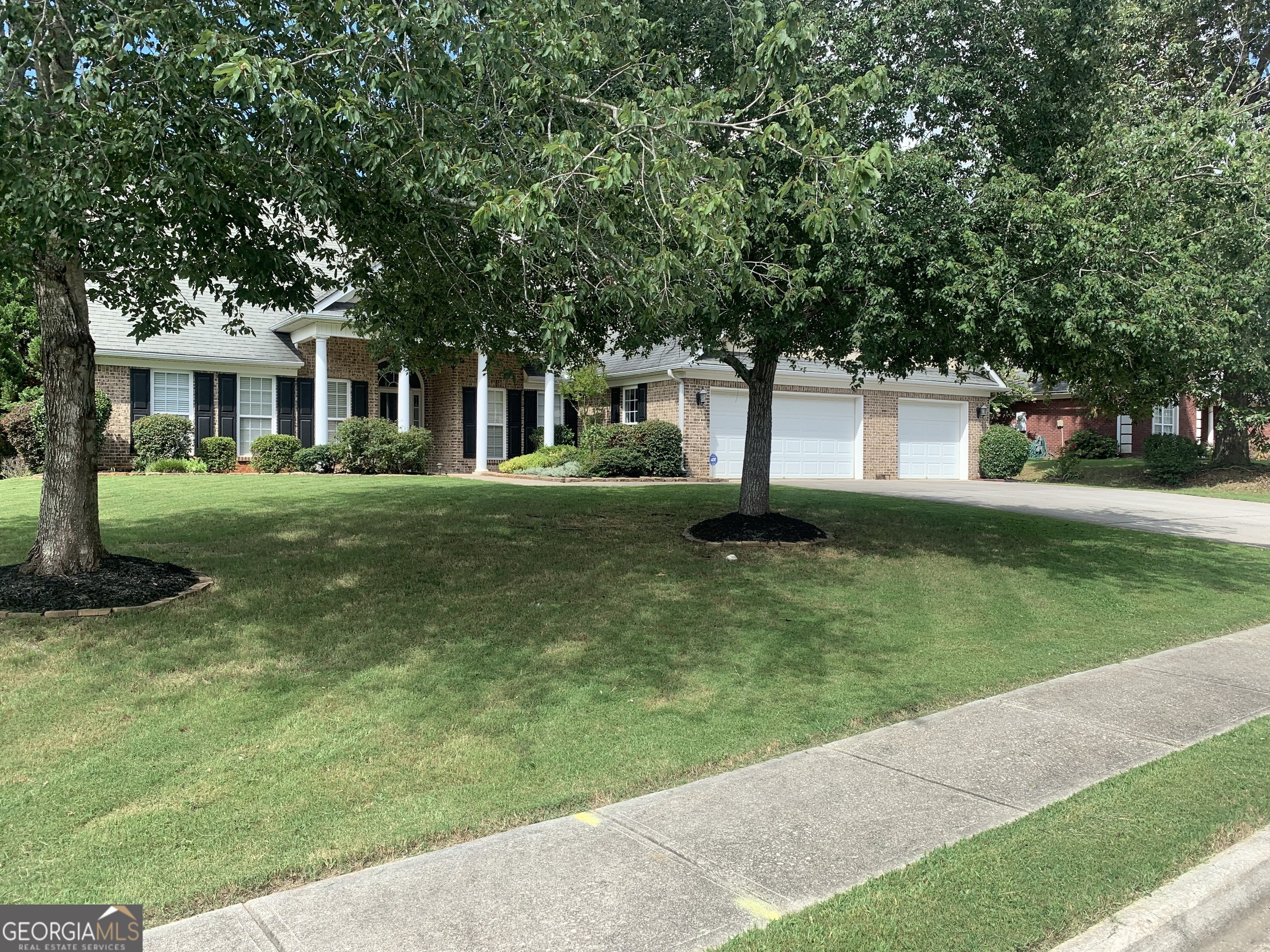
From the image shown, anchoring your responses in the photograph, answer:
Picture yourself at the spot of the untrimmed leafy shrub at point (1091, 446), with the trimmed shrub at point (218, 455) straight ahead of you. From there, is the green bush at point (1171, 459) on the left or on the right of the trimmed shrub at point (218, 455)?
left

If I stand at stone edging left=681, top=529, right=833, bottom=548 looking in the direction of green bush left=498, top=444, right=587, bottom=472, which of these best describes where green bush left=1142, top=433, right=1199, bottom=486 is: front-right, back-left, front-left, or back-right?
front-right

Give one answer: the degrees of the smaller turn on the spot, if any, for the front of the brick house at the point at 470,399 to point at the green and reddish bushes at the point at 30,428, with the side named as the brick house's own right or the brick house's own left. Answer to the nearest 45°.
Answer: approximately 45° to the brick house's own right

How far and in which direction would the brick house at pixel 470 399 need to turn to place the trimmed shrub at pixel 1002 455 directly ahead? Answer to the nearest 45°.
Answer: approximately 90° to its left

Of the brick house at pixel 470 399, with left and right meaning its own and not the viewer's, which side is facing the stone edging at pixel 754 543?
front

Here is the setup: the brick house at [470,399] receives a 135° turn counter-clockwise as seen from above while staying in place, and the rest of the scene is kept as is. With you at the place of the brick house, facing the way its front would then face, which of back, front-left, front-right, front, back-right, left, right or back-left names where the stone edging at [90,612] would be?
back-right

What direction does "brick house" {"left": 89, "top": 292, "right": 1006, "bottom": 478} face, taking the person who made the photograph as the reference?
facing the viewer

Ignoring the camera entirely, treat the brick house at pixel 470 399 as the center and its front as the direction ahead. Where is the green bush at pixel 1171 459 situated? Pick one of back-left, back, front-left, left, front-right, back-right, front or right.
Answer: left
